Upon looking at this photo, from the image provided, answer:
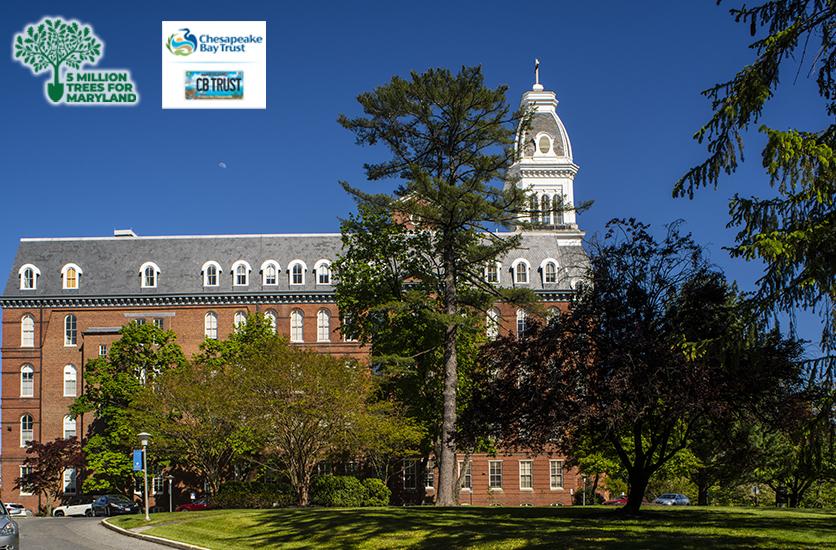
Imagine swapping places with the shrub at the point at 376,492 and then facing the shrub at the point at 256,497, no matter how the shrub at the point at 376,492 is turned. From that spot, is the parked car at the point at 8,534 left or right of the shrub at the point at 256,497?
left

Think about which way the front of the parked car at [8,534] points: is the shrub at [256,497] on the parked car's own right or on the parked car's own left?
on the parked car's own left

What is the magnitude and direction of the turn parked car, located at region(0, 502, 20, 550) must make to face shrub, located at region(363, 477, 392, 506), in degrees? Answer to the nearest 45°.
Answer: approximately 90° to its left

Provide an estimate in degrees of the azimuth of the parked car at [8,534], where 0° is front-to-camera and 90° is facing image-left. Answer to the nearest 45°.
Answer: approximately 315°
